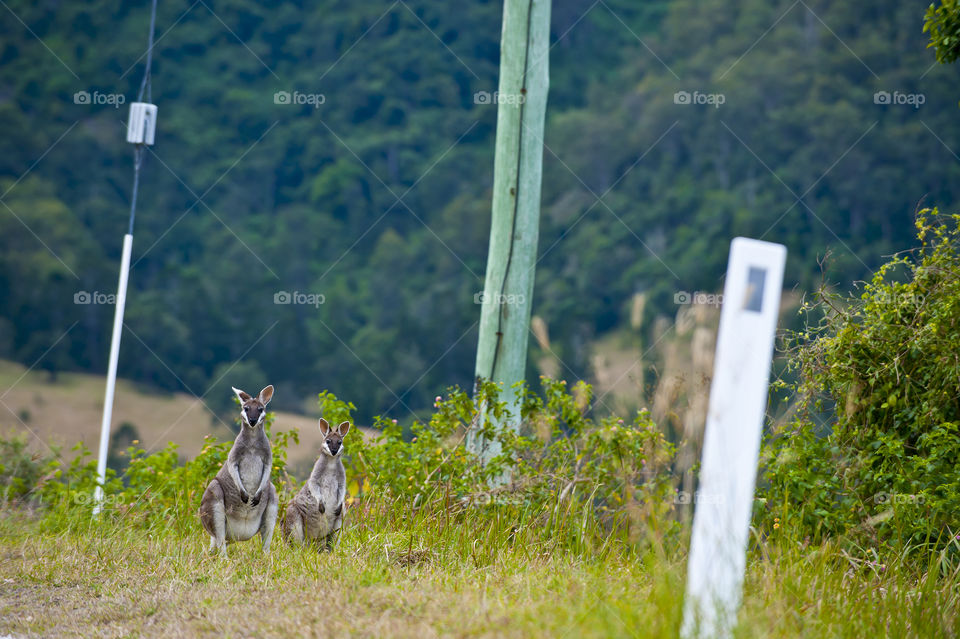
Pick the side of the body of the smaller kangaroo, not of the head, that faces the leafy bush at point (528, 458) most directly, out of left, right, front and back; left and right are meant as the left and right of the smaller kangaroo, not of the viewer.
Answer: left

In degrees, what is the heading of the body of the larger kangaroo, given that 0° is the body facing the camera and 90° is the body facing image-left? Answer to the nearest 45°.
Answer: approximately 0°

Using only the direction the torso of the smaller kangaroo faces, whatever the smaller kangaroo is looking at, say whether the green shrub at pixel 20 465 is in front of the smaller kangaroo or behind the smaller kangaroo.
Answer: behind

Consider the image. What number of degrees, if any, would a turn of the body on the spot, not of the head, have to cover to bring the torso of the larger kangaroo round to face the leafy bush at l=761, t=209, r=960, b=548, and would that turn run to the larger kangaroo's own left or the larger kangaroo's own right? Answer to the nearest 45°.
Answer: approximately 90° to the larger kangaroo's own left

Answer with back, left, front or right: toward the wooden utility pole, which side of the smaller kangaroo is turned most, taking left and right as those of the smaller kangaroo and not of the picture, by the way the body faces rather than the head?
left
